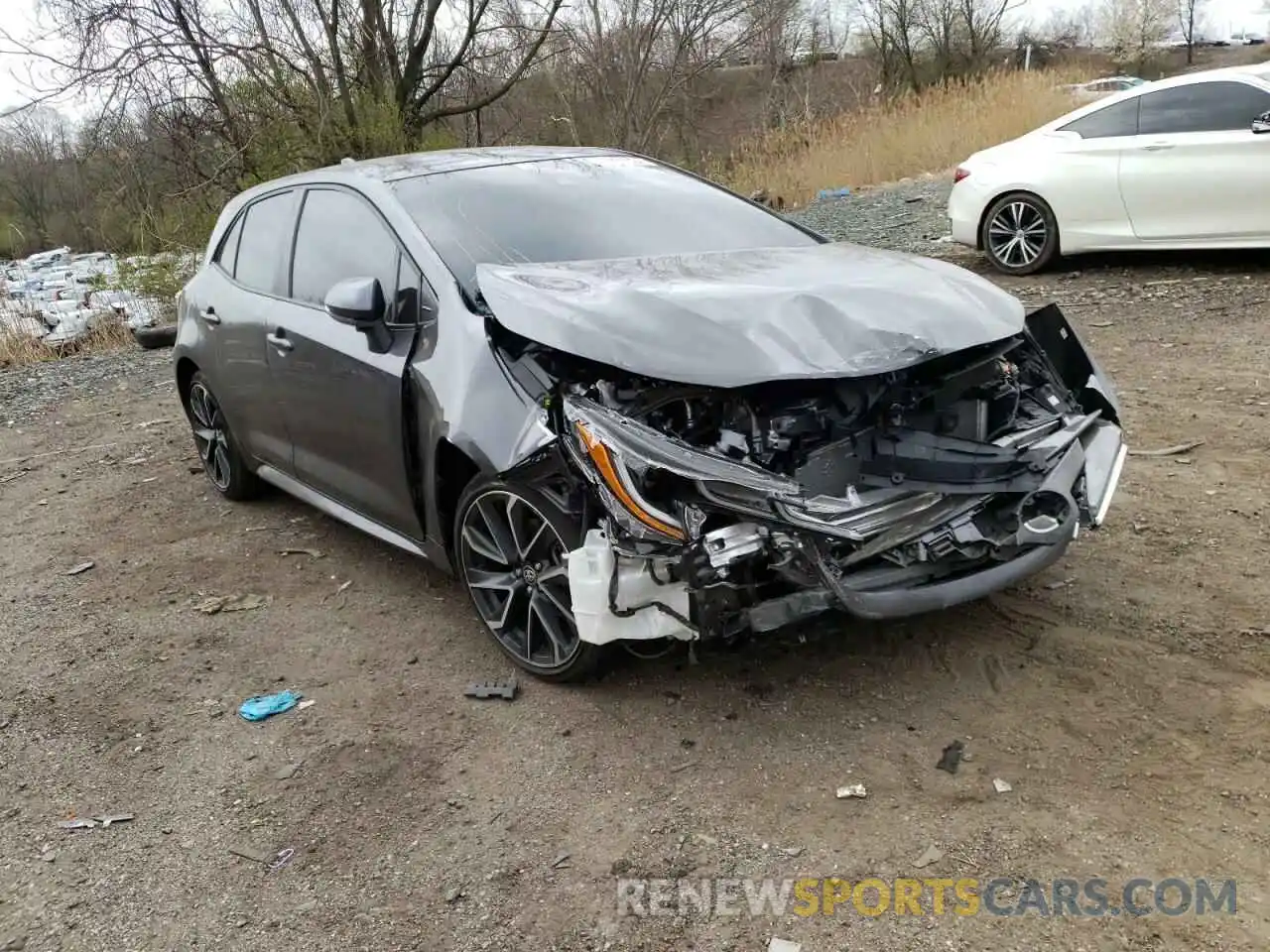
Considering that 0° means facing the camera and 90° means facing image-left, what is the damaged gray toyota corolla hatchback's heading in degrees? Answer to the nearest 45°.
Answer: approximately 315°

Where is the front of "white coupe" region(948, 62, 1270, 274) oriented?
to the viewer's right

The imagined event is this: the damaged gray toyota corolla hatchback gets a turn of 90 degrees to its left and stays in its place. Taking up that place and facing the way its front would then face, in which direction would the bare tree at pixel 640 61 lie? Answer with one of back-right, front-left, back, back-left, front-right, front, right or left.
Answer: front-left

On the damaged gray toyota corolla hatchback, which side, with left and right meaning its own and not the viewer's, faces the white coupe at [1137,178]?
left

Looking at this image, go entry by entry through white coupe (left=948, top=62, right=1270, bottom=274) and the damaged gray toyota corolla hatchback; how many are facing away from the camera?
0

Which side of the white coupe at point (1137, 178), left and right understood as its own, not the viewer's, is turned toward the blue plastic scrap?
right

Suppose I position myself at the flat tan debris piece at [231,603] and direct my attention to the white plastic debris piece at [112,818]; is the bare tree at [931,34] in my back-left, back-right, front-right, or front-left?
back-left

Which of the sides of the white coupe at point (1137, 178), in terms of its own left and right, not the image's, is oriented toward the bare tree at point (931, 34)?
left

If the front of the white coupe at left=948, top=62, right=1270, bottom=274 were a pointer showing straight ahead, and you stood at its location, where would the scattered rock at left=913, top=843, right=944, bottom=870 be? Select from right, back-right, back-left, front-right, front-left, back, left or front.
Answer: right
